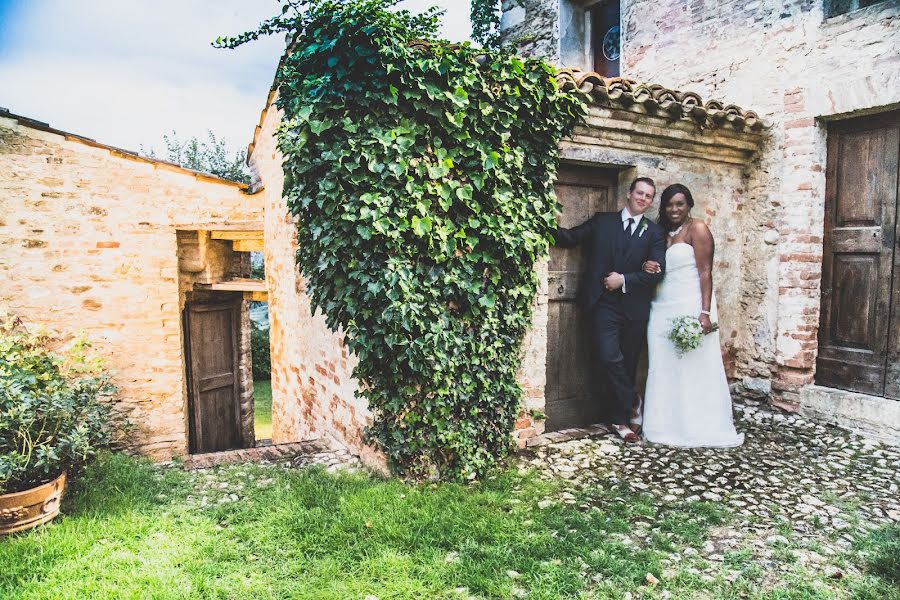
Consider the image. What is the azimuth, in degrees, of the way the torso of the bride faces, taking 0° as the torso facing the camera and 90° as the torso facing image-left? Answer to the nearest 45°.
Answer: approximately 45°

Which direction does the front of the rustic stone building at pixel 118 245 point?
toward the camera

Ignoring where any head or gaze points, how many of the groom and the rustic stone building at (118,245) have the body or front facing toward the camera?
2

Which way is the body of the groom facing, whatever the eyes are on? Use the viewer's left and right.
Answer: facing the viewer

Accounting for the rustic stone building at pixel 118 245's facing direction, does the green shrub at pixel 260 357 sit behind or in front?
behind

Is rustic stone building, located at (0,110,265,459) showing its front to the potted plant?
yes

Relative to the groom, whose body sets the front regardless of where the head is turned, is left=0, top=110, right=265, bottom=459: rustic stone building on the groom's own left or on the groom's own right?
on the groom's own right
